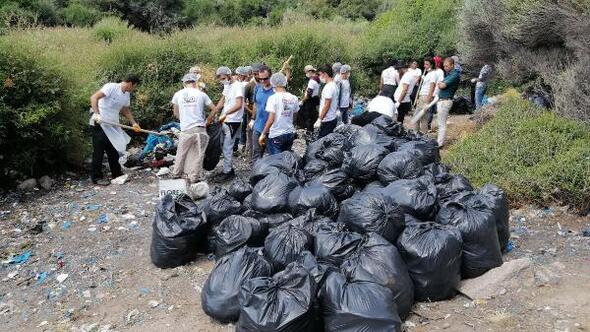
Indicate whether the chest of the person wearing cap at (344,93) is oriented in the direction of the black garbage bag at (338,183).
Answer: yes

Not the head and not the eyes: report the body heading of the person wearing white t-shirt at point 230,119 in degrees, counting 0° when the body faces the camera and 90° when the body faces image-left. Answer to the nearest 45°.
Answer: approximately 45°

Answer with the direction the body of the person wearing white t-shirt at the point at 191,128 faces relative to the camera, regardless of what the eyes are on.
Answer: away from the camera

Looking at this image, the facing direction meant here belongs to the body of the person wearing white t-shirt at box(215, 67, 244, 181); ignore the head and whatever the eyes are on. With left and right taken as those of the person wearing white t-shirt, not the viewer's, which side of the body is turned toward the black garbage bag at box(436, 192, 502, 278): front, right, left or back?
left

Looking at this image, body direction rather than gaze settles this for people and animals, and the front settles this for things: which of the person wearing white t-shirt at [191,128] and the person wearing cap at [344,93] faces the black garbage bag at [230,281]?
the person wearing cap

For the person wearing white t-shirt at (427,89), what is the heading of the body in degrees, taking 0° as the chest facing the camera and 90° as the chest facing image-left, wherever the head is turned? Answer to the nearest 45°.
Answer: approximately 45°

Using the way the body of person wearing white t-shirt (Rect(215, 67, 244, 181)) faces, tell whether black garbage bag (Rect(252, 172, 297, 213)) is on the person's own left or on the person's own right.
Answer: on the person's own left

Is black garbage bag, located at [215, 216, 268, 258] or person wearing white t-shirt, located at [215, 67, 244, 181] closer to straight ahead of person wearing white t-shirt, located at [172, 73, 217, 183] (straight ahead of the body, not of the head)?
the person wearing white t-shirt
